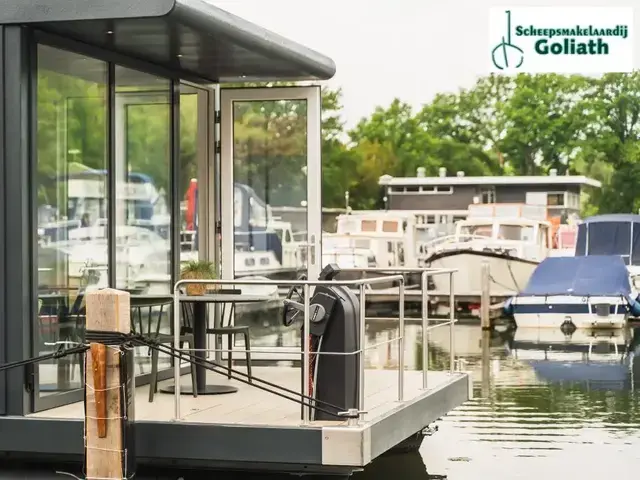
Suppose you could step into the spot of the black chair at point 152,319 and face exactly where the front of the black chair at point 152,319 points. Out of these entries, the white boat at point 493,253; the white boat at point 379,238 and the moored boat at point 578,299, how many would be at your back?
0

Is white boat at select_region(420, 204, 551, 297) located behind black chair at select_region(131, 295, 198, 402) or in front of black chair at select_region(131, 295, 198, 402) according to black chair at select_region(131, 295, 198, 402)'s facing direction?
in front

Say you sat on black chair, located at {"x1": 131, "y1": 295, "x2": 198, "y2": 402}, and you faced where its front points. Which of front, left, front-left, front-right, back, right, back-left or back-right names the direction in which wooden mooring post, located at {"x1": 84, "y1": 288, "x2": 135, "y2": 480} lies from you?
back-right

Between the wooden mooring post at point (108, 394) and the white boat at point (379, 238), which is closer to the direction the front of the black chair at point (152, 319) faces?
the white boat
